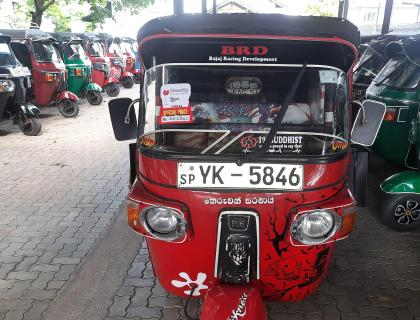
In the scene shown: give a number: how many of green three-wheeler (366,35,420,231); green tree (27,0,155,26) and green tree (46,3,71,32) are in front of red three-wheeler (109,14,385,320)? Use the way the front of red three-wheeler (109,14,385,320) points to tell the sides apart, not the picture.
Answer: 0

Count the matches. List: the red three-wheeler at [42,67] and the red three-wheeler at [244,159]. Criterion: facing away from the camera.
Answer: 0

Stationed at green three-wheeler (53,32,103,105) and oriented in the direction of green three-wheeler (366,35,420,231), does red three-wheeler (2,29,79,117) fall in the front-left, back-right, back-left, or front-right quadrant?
front-right

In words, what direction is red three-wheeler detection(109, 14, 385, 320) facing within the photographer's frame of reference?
facing the viewer

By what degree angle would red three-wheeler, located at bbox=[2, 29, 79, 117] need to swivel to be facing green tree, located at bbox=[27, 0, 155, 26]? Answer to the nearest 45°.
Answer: approximately 135° to its left

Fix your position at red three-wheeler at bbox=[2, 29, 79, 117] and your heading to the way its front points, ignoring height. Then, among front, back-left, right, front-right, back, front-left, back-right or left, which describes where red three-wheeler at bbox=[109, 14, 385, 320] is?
front-right

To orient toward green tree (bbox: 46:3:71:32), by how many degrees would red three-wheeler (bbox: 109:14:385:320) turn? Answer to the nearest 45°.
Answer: approximately 135° to its right

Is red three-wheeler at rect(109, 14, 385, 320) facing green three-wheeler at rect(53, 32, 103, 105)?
no

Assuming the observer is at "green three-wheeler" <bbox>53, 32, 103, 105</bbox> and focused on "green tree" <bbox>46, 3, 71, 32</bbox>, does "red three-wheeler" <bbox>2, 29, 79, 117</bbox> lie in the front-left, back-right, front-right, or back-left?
back-left

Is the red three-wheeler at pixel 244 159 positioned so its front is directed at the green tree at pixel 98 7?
no

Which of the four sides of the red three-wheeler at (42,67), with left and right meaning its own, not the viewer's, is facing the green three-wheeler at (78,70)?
left

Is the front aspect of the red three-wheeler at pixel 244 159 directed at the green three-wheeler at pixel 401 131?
no

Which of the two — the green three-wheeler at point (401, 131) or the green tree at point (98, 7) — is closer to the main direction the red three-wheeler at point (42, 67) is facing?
the green three-wheeler

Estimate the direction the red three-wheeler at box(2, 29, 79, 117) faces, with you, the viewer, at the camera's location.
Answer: facing the viewer and to the right of the viewer
